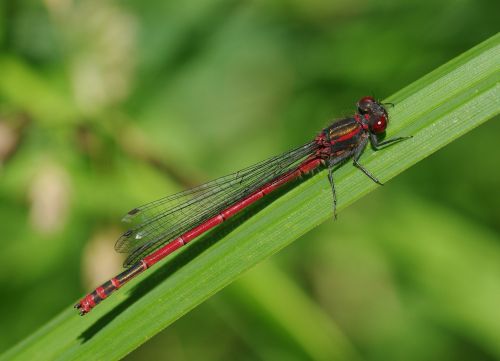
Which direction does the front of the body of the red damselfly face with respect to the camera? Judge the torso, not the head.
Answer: to the viewer's right
